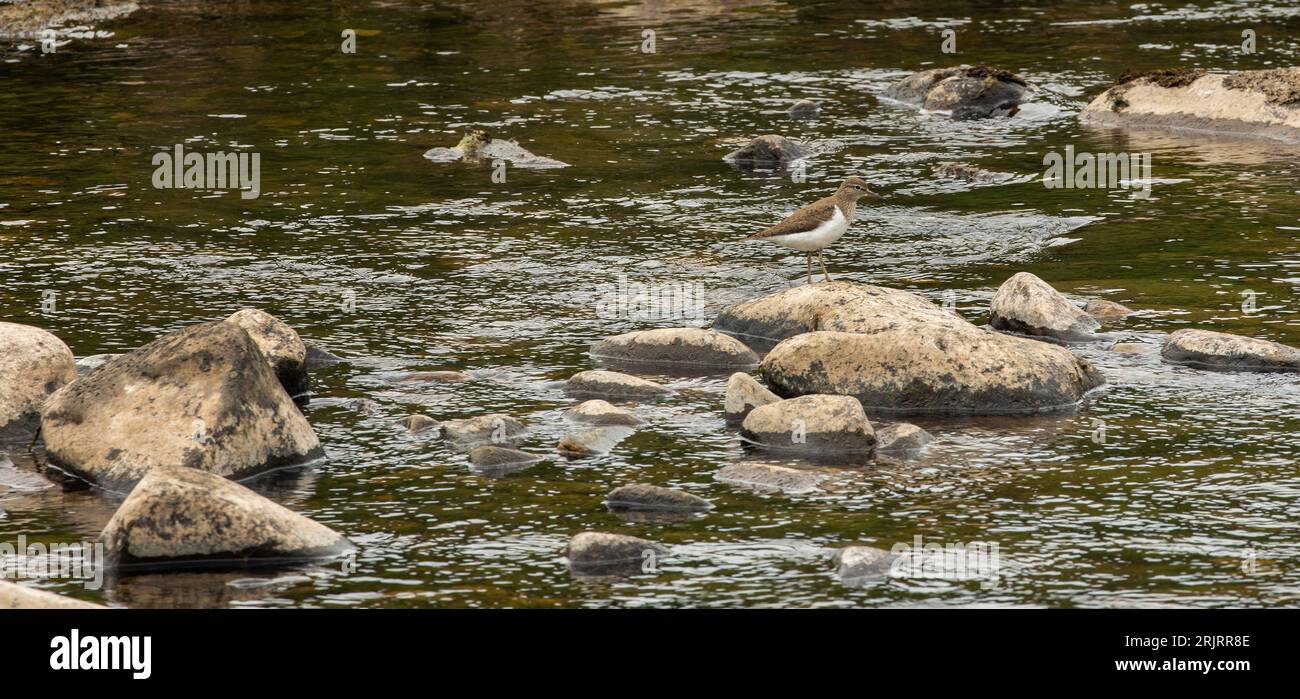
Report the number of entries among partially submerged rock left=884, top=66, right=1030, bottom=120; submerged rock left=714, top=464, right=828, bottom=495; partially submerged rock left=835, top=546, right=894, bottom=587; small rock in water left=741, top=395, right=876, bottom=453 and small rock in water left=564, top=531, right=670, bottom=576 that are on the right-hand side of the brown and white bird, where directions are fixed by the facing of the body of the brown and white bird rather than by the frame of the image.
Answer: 4

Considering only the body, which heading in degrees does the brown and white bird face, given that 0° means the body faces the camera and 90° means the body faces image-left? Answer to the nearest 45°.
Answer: approximately 270°

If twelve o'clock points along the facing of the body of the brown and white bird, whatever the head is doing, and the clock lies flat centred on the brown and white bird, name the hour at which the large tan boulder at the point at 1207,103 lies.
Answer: The large tan boulder is roughly at 10 o'clock from the brown and white bird.

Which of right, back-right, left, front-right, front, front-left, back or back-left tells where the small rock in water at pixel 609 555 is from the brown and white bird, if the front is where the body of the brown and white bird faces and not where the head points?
right

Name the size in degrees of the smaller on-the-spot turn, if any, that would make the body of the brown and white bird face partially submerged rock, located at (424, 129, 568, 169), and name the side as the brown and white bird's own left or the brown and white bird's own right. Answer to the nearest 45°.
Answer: approximately 135° to the brown and white bird's own left

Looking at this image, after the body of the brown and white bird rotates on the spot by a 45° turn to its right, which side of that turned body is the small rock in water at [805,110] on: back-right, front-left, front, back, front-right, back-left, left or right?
back-left

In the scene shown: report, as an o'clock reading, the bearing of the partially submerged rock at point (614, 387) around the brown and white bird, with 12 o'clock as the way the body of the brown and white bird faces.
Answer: The partially submerged rock is roughly at 4 o'clock from the brown and white bird.

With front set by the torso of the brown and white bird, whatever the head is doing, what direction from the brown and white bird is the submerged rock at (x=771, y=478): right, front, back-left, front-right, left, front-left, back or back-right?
right

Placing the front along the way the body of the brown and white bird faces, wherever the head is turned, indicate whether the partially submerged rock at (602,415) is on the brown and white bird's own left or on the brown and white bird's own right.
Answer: on the brown and white bird's own right

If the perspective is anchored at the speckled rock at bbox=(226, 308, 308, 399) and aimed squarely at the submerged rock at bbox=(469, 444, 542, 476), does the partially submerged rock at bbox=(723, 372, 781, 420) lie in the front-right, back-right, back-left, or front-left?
front-left

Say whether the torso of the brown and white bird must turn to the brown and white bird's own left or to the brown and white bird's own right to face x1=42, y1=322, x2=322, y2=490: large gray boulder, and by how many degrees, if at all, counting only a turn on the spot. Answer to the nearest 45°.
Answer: approximately 135° to the brown and white bird's own right

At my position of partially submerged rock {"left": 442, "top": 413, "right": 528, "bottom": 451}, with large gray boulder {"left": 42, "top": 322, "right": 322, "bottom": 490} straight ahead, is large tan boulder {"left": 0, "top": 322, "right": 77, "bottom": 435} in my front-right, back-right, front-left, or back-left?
front-right

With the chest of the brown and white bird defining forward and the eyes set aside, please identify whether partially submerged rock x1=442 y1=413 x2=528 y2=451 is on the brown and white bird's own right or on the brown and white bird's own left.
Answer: on the brown and white bird's own right

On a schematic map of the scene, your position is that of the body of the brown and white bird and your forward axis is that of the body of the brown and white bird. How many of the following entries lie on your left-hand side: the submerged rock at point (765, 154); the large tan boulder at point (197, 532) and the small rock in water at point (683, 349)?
1

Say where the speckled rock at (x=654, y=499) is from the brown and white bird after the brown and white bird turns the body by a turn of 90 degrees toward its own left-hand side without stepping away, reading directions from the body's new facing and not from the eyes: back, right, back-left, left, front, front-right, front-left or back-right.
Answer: back

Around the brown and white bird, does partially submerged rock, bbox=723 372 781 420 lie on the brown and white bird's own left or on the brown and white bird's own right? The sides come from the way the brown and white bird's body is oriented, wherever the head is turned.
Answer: on the brown and white bird's own right
